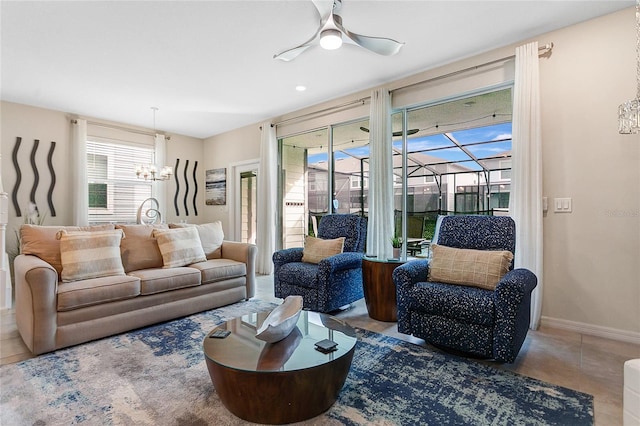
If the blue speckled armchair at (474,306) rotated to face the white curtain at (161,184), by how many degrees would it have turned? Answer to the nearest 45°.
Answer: approximately 45° to its right

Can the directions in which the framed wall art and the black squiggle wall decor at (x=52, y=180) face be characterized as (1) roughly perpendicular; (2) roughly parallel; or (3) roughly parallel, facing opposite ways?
roughly perpendicular

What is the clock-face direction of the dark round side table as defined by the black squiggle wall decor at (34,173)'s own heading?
The dark round side table is roughly at 11 o'clock from the black squiggle wall decor.

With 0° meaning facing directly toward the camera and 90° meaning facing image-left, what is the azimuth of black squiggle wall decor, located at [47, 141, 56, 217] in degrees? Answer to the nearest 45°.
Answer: approximately 0°

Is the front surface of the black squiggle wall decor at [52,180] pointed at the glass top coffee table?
yes

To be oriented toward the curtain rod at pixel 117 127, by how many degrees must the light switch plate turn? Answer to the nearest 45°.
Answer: approximately 90° to its right

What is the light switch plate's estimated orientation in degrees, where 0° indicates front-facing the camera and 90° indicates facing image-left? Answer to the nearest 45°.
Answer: approximately 0°
